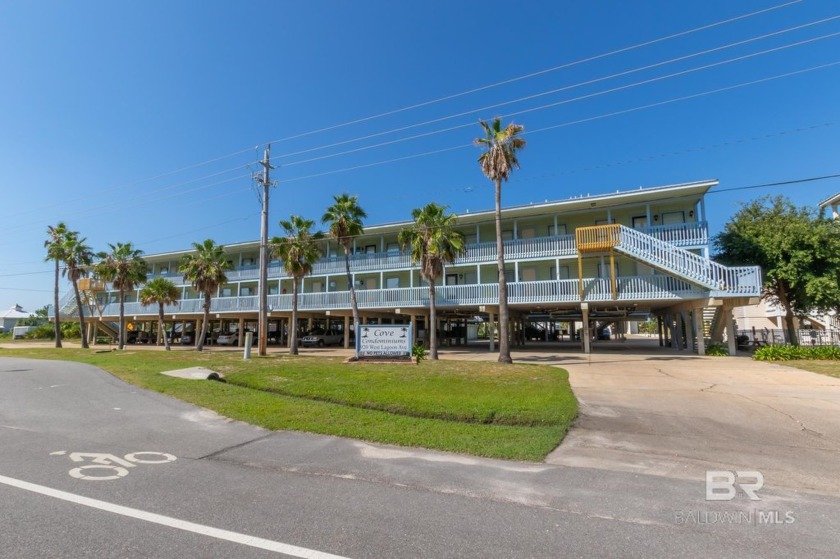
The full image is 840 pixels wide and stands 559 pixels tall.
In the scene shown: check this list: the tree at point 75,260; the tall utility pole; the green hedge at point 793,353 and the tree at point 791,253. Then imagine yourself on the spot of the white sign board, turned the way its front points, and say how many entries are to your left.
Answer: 2

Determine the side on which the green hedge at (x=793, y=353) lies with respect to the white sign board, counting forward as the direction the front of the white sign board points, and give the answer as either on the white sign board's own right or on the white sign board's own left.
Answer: on the white sign board's own left

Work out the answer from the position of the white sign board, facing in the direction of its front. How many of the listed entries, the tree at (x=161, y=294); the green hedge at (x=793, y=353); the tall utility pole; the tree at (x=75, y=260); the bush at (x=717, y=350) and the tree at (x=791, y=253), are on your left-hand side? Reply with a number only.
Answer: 3

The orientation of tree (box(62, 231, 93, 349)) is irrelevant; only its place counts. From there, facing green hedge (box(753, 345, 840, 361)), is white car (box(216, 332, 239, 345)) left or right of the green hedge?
left

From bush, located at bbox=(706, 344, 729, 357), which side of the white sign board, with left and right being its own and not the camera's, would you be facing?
left

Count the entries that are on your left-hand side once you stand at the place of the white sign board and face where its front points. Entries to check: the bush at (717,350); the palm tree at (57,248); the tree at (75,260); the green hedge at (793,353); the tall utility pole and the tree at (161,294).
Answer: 2

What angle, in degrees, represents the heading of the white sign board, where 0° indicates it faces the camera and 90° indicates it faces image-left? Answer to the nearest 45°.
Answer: approximately 0°

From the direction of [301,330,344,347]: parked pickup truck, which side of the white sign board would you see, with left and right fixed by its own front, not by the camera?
back

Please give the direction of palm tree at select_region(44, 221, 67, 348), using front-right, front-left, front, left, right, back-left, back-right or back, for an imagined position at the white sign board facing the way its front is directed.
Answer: back-right

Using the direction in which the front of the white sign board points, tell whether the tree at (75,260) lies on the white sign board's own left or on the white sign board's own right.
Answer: on the white sign board's own right

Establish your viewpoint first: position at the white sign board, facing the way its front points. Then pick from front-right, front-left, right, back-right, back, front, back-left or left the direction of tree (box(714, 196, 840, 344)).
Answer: left
